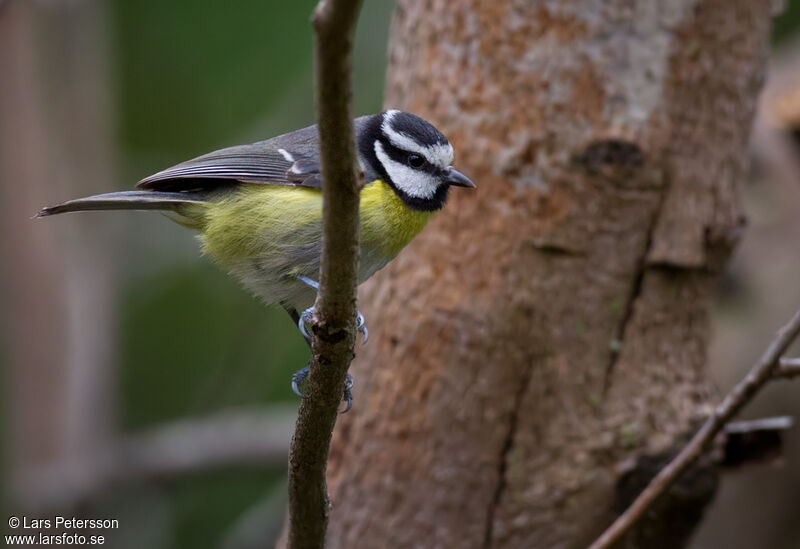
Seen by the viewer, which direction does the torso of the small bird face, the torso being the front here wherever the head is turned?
to the viewer's right

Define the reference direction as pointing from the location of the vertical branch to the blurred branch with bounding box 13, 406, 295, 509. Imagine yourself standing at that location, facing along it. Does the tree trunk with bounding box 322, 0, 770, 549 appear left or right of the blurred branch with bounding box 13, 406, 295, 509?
right

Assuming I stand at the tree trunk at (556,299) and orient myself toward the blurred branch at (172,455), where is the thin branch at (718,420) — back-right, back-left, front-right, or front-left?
back-right

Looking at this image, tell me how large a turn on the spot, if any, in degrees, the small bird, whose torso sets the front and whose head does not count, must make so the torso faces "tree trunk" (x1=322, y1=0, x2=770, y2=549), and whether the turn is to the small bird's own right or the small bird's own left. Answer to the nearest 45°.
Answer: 0° — it already faces it

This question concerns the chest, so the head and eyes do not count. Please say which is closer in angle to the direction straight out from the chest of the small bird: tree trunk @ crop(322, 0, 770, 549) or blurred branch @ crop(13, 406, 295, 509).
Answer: the tree trunk
